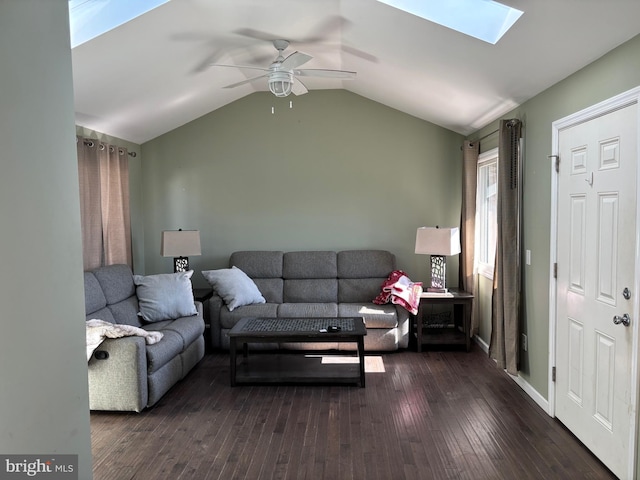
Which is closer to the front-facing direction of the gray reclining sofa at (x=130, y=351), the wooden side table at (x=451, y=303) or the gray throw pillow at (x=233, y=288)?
the wooden side table

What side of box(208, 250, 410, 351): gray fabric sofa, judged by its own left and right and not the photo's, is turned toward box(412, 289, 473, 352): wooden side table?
left

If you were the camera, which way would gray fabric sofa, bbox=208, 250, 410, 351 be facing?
facing the viewer

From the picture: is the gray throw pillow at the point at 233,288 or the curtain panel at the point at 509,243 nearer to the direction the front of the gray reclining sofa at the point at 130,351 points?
the curtain panel

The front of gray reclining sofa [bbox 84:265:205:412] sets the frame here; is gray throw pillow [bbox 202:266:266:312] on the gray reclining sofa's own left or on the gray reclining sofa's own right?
on the gray reclining sofa's own left

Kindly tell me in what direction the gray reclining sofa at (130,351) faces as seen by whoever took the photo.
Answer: facing the viewer and to the right of the viewer

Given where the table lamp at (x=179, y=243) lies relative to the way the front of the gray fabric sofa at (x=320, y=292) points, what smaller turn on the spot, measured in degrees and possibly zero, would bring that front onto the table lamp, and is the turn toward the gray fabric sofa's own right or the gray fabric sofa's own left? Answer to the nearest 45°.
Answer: approximately 90° to the gray fabric sofa's own right

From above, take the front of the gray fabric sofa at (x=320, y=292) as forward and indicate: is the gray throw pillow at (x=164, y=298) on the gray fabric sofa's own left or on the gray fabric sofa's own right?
on the gray fabric sofa's own right

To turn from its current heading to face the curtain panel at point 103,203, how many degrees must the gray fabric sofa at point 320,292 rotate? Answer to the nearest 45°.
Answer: approximately 90° to its right

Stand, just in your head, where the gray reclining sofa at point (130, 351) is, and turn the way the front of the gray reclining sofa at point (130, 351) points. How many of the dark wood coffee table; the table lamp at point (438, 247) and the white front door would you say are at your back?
0

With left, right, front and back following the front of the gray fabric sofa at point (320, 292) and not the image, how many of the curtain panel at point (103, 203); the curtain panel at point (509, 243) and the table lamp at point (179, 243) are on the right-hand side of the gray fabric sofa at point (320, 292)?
2
